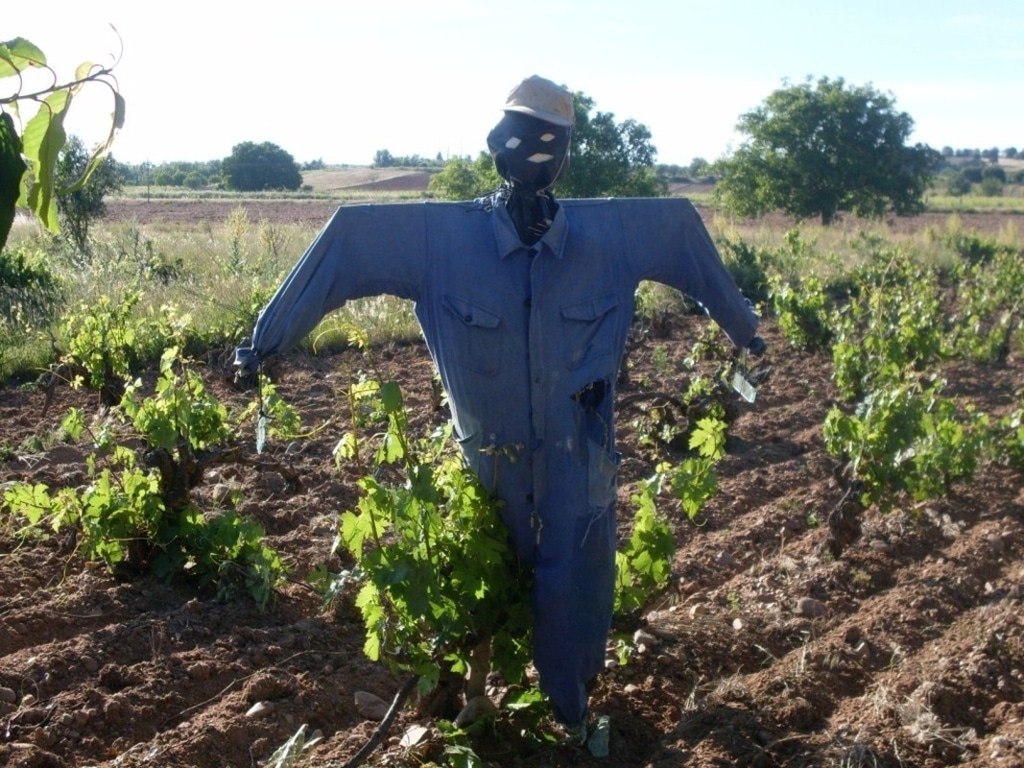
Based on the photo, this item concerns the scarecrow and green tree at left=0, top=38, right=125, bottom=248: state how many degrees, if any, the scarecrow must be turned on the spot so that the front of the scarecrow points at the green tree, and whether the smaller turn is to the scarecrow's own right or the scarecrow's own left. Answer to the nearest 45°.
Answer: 0° — it already faces it

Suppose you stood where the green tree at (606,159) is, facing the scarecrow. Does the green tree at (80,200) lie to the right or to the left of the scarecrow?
right

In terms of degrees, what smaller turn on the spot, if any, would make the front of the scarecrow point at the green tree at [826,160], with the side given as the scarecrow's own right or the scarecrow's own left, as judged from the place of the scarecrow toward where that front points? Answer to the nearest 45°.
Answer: approximately 180°

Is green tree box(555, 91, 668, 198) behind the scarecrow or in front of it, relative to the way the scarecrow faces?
behind

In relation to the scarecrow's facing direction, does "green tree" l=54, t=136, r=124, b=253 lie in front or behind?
behind

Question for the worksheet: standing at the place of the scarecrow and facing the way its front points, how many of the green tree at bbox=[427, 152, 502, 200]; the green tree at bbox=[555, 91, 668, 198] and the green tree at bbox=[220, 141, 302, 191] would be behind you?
3

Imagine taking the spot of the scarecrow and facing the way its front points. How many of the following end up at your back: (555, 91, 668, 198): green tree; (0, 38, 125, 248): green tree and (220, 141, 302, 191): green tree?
2

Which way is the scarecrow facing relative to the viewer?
toward the camera

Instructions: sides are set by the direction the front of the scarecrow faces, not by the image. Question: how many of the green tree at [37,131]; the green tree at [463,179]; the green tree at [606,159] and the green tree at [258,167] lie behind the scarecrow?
3

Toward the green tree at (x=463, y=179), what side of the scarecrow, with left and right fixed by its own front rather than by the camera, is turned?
back

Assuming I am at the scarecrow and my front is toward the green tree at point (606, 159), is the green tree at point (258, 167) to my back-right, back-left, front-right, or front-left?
front-left

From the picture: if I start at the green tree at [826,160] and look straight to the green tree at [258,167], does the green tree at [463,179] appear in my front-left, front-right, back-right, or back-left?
front-left

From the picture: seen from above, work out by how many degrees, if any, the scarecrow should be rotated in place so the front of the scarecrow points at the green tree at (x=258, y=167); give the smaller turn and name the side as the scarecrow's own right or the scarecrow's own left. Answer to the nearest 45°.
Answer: approximately 180°
